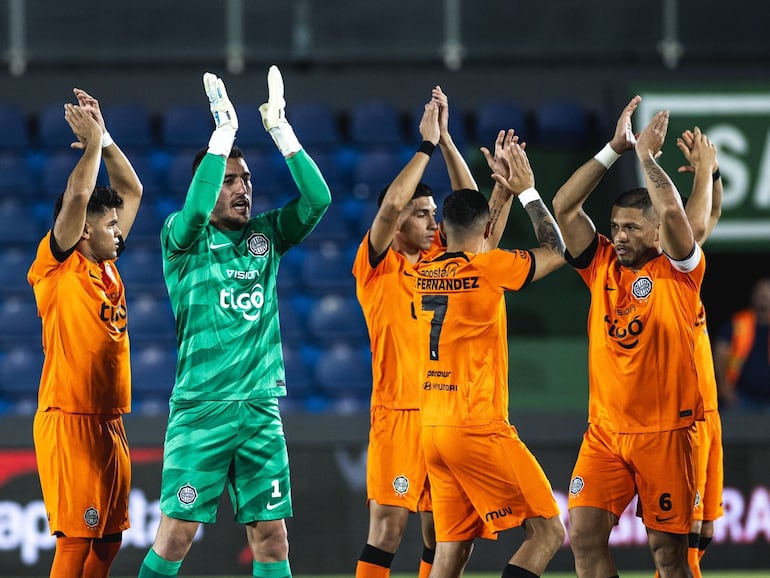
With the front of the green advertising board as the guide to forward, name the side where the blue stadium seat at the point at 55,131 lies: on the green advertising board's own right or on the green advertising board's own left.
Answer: on the green advertising board's own right

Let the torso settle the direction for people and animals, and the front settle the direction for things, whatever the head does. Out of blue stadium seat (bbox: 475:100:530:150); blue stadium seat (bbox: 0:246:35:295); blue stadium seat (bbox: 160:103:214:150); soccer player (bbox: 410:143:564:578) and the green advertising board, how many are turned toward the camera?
4

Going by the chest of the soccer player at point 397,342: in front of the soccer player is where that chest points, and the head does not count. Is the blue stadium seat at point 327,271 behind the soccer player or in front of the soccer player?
behind

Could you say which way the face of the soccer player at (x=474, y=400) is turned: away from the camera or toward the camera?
away from the camera

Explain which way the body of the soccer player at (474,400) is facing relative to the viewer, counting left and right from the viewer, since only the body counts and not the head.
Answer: facing away from the viewer and to the right of the viewer

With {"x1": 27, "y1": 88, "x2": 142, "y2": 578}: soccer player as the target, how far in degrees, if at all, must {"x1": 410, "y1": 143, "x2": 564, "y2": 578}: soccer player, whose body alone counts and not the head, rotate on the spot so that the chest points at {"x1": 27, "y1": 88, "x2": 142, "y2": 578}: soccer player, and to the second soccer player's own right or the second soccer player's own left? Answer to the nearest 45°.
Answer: approximately 135° to the second soccer player's own left

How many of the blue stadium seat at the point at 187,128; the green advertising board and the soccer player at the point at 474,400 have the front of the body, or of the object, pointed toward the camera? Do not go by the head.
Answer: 2

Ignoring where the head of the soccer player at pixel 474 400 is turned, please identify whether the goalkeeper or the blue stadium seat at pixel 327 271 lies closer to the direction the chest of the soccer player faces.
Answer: the blue stadium seat

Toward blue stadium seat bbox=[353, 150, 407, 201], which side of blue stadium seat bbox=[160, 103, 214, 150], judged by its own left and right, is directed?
left

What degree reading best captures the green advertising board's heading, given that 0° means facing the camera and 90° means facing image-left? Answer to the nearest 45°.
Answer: approximately 0°

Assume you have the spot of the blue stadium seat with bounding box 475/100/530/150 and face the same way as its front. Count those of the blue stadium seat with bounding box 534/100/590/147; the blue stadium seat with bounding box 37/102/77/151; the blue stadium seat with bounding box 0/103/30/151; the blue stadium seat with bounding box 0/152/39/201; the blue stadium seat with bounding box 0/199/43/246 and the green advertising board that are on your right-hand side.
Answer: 4
